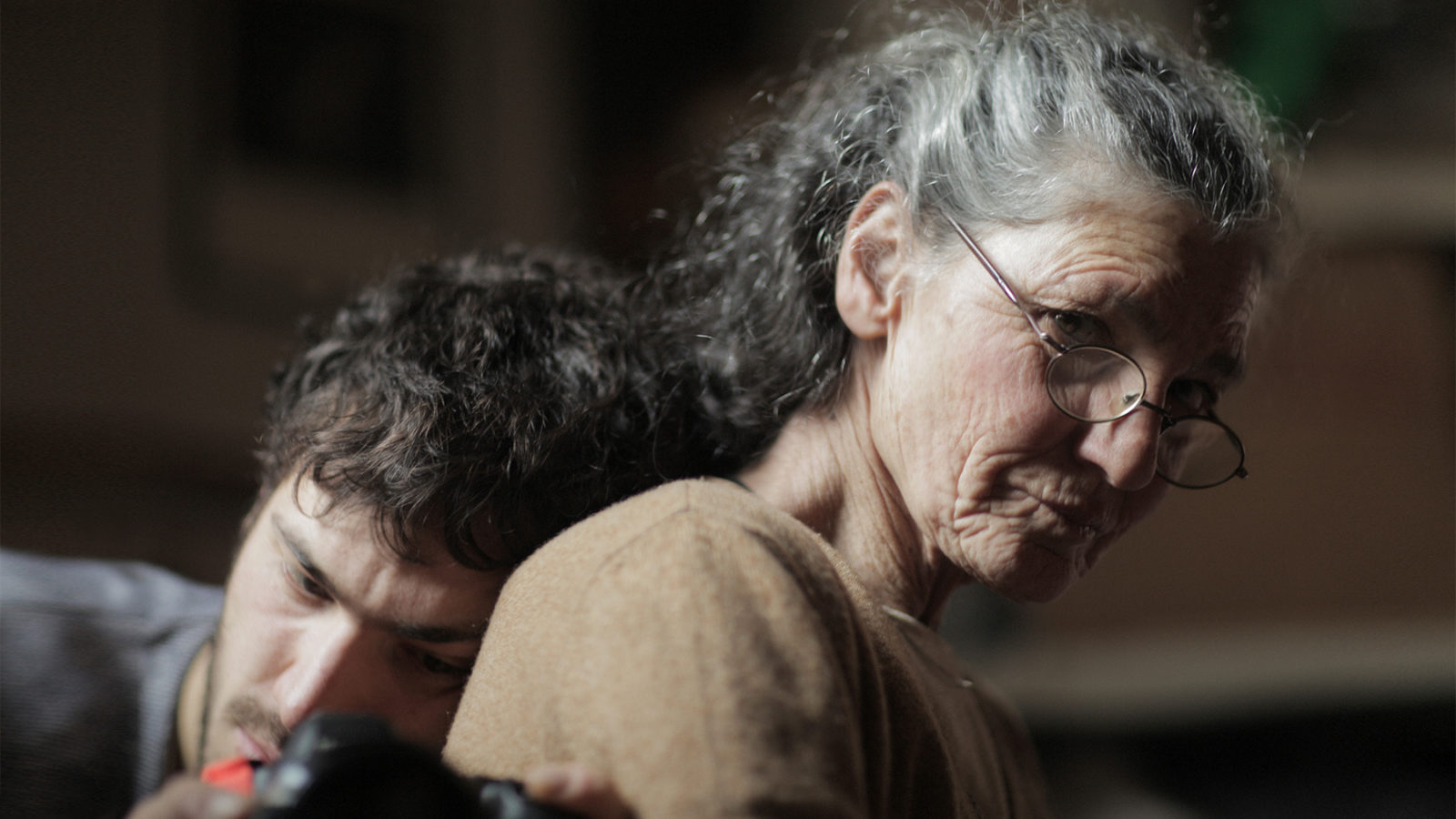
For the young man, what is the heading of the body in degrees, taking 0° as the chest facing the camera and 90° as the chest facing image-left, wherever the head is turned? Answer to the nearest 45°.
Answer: approximately 0°
